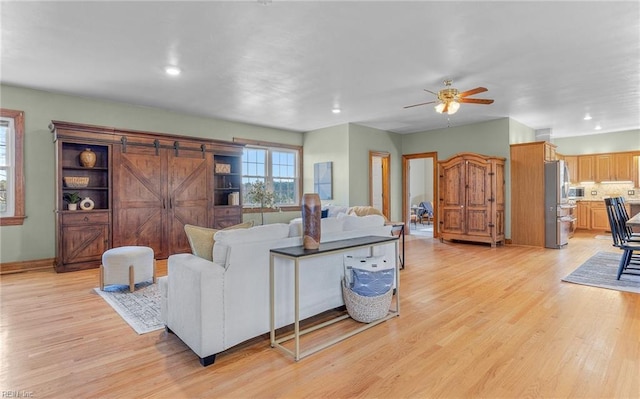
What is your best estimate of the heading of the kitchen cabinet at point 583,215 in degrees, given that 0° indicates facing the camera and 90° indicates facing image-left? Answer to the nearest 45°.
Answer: approximately 0°

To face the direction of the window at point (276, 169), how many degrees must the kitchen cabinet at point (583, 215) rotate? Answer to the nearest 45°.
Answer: approximately 45° to its right

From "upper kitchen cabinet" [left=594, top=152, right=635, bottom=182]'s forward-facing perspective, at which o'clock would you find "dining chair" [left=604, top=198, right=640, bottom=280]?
The dining chair is roughly at 12 o'clock from the upper kitchen cabinet.

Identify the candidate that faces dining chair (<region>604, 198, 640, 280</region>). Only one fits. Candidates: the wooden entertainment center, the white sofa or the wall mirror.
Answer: the wooden entertainment center

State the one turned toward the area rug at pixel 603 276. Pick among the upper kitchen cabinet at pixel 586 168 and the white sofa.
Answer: the upper kitchen cabinet

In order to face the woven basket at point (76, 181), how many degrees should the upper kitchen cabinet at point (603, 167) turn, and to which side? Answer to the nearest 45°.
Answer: approximately 45° to its right

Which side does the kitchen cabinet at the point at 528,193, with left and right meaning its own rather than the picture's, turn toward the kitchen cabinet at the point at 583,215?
left

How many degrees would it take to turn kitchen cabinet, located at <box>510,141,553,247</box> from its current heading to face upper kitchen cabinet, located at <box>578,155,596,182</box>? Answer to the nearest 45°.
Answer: approximately 90° to its left

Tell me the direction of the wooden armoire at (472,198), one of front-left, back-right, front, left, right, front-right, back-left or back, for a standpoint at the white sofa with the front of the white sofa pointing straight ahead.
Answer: right

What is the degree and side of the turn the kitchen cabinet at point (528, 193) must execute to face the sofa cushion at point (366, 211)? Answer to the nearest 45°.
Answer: approximately 135° to its right

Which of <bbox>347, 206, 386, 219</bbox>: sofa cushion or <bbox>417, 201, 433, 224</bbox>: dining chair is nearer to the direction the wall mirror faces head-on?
the sofa cushion

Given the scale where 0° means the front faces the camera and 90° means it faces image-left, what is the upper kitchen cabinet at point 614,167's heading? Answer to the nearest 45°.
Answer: approximately 0°
